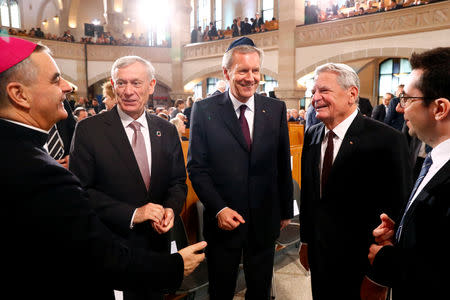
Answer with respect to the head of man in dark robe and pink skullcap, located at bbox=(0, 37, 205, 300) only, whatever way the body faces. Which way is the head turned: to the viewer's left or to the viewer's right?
to the viewer's right

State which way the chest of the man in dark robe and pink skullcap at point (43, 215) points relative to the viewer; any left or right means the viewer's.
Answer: facing to the right of the viewer

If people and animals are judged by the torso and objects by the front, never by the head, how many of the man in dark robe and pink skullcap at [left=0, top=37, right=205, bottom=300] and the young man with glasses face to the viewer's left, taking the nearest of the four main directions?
1

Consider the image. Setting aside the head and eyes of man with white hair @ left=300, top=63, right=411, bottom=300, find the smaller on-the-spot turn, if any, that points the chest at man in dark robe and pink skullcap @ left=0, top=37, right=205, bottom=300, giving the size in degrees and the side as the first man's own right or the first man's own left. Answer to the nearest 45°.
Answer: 0° — they already face them

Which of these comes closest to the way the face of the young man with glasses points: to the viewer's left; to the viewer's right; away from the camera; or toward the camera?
to the viewer's left

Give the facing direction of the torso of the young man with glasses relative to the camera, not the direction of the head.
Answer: to the viewer's left

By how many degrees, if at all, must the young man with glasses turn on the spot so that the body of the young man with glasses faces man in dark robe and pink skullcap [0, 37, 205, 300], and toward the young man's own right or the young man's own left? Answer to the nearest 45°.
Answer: approximately 45° to the young man's own left

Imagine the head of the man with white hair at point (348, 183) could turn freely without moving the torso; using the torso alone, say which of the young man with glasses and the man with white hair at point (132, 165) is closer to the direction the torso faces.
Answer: the man with white hair

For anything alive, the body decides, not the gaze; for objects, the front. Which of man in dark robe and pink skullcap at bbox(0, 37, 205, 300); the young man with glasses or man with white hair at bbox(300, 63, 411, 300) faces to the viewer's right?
the man in dark robe and pink skullcap

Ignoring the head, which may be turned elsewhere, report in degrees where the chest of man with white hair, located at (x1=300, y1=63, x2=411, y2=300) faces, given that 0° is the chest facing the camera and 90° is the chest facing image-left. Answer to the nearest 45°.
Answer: approximately 45°
